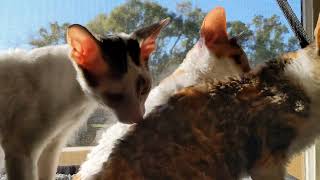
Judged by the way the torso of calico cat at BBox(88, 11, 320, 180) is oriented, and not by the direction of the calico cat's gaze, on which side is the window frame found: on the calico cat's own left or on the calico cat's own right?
on the calico cat's own left

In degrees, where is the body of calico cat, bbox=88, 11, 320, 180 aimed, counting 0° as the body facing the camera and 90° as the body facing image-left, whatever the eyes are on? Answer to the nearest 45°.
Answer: approximately 270°
